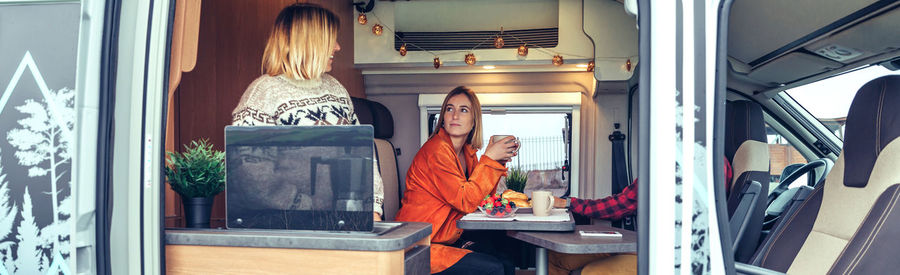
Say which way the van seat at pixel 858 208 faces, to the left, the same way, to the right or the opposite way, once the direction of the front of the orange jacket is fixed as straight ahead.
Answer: the opposite way

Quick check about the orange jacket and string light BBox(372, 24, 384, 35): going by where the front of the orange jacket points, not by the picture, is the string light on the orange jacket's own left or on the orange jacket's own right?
on the orange jacket's own left

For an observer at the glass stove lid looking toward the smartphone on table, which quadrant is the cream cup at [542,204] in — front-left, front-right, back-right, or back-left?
front-left

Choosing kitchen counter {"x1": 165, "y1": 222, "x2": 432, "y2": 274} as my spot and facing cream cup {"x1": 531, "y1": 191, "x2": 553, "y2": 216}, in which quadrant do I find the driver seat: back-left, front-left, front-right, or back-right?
front-right

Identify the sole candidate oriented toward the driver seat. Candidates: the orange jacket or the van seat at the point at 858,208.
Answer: the orange jacket

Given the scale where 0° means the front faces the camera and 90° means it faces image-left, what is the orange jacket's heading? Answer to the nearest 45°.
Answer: approximately 270°

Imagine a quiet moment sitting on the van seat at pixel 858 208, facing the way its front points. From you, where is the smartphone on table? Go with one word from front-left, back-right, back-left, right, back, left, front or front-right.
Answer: front-right

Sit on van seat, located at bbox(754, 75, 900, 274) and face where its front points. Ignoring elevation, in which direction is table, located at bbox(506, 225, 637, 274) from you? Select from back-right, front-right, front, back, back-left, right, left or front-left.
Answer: front-right

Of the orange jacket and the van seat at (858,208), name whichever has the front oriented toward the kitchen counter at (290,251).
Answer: the van seat

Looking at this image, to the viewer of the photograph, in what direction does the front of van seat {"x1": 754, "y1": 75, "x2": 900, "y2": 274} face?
facing the viewer and to the left of the viewer

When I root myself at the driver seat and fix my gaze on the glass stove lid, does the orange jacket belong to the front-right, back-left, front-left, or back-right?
front-right
